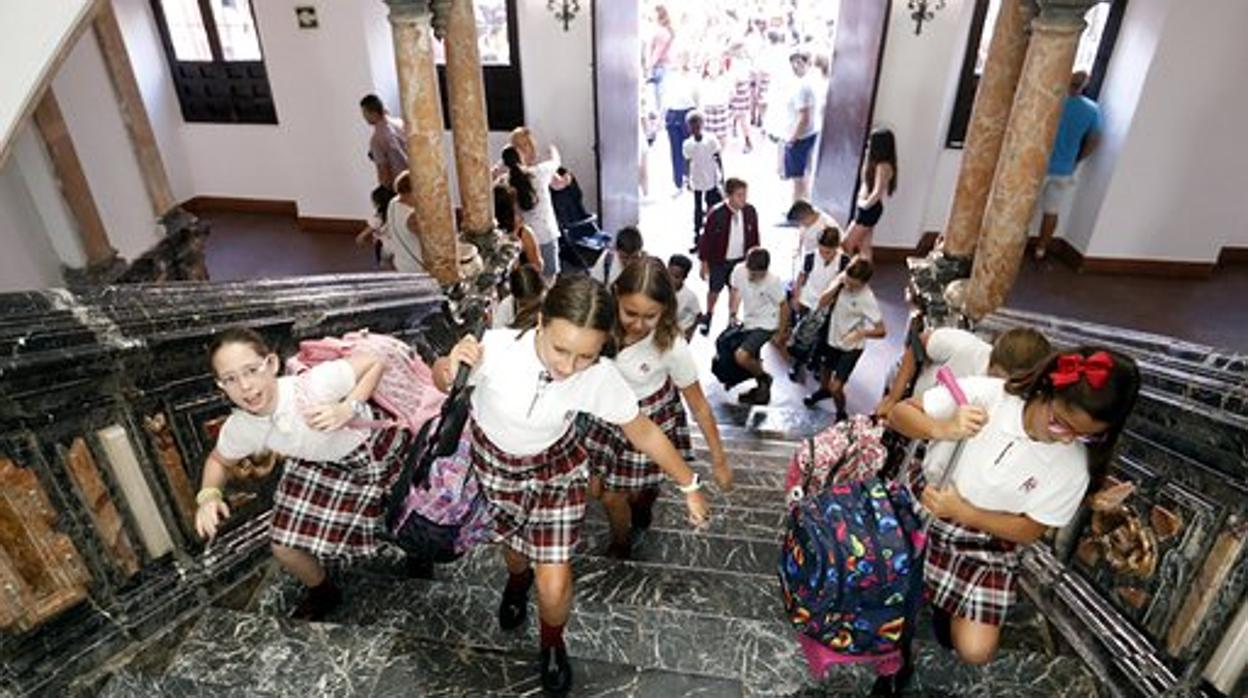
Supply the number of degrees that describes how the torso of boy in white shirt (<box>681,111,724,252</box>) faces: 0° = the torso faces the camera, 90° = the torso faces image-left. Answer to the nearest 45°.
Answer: approximately 0°

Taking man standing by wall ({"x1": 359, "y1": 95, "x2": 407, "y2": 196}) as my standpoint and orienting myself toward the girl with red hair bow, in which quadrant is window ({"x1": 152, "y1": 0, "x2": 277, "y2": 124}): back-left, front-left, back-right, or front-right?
back-right

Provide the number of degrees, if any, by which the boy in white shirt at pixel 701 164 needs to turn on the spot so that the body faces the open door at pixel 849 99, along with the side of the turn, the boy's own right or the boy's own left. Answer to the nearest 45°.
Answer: approximately 90° to the boy's own left

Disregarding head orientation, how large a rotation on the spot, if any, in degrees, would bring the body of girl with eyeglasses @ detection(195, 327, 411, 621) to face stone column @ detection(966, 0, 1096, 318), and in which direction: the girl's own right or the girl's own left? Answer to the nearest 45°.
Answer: approximately 135° to the girl's own left

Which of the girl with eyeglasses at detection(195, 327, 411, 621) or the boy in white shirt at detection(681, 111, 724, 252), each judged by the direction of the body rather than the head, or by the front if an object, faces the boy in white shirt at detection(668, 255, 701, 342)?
the boy in white shirt at detection(681, 111, 724, 252)

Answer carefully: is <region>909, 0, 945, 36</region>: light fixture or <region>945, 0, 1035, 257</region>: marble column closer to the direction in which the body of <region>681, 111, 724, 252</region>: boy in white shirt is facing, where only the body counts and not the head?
the marble column

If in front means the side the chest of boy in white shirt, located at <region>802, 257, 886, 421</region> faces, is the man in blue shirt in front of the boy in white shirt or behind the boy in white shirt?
behind

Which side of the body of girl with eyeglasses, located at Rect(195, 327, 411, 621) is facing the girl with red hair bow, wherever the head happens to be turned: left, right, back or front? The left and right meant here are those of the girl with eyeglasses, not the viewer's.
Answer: left
